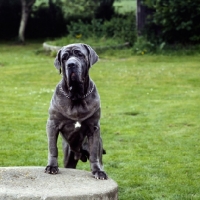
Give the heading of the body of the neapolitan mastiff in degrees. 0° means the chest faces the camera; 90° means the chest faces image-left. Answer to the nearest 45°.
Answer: approximately 0°

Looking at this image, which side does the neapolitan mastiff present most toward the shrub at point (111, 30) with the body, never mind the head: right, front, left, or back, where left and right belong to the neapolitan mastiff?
back
